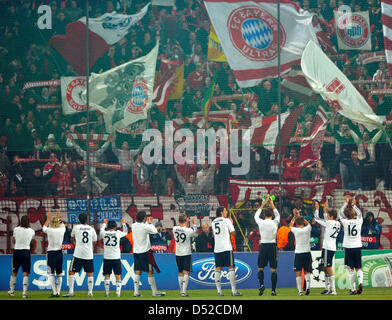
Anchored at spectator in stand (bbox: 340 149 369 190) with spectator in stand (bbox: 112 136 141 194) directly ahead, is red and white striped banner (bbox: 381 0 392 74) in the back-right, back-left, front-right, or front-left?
back-right

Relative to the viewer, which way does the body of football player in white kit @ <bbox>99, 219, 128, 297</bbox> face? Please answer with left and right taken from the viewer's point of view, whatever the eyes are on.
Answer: facing away from the viewer

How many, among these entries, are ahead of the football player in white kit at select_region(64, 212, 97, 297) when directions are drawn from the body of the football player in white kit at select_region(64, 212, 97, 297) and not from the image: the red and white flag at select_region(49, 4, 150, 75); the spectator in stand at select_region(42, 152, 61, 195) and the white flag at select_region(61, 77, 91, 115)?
3

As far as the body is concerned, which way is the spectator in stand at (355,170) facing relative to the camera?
toward the camera

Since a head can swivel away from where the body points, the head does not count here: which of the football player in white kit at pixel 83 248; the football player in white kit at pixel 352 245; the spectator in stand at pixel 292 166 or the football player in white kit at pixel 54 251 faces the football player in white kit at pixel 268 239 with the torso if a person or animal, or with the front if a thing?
the spectator in stand

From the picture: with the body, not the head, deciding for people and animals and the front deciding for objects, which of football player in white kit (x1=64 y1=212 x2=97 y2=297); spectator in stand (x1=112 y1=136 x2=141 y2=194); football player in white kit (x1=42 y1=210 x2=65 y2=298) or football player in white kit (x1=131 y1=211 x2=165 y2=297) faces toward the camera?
the spectator in stand

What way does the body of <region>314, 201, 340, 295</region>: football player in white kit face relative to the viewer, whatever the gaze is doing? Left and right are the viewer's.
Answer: facing away from the viewer and to the left of the viewer

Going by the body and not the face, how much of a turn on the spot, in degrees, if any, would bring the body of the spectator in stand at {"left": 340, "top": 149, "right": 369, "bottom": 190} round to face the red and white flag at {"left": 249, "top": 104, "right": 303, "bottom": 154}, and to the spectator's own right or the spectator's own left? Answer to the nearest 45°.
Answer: approximately 90° to the spectator's own right

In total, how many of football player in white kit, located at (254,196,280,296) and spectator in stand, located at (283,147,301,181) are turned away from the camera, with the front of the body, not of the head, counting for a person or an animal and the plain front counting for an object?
1

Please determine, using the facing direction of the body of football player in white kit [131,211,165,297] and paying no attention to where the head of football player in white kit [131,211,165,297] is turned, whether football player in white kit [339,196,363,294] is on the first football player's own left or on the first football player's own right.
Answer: on the first football player's own right

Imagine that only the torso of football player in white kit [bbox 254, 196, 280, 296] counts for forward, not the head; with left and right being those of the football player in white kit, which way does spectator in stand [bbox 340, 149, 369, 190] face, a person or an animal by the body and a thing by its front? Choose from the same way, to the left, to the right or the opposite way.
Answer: the opposite way

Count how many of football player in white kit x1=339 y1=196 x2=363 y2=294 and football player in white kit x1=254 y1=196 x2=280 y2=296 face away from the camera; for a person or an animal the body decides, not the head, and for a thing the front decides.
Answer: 2

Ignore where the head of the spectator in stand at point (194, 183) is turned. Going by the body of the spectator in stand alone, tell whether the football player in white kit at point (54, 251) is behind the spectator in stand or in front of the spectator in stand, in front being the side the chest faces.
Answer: in front

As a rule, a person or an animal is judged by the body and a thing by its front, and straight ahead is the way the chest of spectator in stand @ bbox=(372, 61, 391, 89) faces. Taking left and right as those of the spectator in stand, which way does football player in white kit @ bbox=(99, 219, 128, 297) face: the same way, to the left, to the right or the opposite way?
the opposite way

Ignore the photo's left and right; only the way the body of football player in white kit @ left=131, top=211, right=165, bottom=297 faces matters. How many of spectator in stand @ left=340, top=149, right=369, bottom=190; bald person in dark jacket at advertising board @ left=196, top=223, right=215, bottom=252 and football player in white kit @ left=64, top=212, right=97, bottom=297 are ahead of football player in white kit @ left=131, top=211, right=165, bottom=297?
2

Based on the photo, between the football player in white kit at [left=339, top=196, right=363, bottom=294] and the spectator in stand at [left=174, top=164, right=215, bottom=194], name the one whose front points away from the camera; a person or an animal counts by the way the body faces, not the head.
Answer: the football player in white kit

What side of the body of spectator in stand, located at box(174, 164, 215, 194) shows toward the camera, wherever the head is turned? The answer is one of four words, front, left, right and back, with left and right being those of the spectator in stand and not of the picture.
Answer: front
